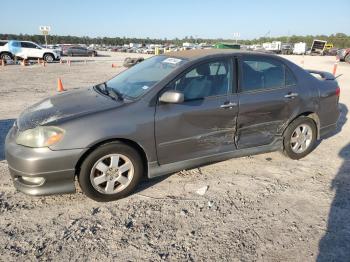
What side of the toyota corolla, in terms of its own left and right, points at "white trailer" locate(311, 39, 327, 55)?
back

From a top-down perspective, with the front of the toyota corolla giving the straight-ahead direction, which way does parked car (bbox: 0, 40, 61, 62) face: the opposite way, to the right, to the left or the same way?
the opposite way

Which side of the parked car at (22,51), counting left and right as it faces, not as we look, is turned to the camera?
right

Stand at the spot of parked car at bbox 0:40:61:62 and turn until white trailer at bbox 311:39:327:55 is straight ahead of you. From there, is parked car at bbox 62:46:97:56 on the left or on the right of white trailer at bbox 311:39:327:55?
left
